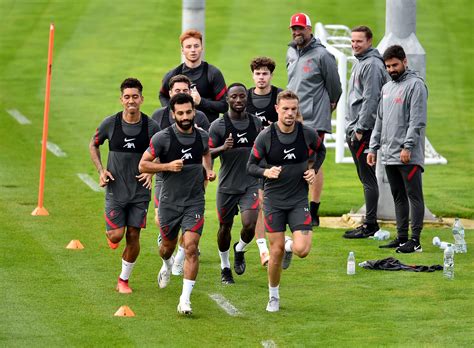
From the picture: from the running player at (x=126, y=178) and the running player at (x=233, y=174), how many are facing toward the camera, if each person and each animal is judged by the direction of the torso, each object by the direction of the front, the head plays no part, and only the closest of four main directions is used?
2

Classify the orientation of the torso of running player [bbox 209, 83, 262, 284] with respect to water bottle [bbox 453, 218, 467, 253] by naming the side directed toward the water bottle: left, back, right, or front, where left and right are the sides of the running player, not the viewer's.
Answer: left

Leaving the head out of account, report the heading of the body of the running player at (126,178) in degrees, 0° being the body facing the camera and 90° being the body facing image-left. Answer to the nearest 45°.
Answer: approximately 0°

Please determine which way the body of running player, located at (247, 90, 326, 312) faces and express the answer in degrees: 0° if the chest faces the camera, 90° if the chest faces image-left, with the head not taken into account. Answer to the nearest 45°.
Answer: approximately 0°

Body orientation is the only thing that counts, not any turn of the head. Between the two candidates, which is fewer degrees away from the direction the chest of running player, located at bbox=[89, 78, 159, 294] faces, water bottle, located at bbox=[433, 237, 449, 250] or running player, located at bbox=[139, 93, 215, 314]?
the running player

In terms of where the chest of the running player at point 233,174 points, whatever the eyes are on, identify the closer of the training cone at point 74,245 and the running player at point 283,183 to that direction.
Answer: the running player

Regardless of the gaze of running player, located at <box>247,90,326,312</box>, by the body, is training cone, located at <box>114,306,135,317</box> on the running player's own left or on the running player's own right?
on the running player's own right

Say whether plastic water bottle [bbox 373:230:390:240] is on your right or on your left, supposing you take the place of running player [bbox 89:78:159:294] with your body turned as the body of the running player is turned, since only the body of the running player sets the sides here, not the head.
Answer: on your left
